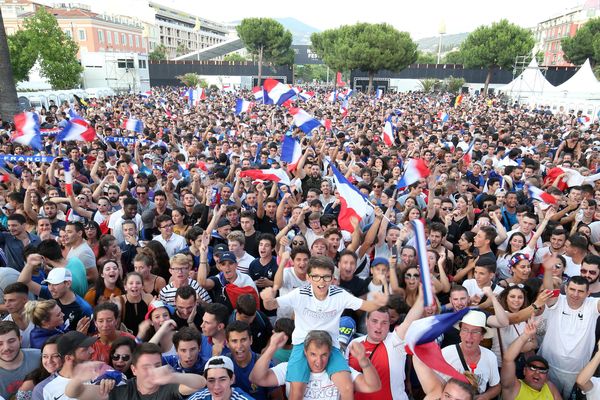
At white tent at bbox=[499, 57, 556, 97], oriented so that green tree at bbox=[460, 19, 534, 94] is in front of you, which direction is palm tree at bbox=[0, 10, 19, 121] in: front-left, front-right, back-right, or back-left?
back-left

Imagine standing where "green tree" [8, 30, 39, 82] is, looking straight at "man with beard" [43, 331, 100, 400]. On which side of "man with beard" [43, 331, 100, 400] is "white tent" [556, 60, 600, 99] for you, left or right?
left

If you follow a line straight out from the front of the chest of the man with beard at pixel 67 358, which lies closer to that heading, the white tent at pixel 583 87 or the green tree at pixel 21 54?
the white tent

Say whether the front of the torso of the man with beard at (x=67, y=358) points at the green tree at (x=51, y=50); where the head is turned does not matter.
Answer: no

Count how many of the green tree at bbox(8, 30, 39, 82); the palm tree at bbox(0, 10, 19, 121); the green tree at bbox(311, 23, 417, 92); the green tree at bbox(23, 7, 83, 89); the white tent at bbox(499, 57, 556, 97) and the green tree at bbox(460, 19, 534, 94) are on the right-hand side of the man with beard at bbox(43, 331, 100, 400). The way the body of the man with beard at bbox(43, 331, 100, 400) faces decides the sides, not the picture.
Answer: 0

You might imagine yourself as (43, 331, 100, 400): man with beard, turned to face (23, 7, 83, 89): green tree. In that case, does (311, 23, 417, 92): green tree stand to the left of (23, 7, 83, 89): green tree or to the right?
right
